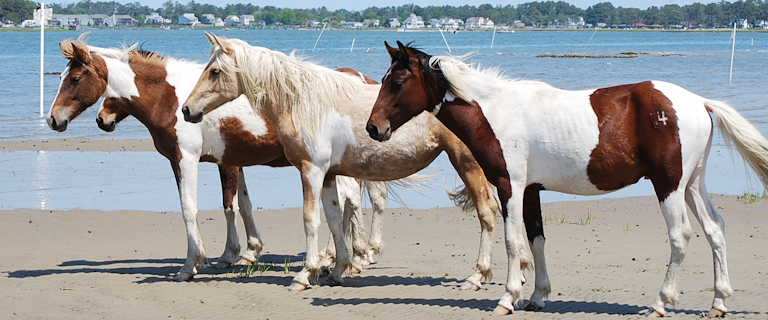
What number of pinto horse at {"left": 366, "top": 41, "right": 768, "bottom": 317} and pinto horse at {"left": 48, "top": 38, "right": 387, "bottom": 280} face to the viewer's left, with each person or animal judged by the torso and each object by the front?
2

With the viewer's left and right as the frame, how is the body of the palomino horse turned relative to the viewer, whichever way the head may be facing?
facing to the left of the viewer

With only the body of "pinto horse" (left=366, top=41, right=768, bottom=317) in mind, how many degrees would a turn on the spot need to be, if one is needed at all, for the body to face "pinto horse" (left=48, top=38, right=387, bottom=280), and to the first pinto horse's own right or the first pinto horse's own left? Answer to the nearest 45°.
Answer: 0° — it already faces it

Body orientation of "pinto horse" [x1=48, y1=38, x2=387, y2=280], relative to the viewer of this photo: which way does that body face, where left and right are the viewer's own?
facing to the left of the viewer

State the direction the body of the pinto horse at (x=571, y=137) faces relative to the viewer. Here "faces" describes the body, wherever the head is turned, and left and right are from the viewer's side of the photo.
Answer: facing to the left of the viewer

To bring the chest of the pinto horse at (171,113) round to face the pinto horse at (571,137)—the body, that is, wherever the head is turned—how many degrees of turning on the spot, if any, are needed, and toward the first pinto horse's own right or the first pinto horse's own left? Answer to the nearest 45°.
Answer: approximately 135° to the first pinto horse's own left
